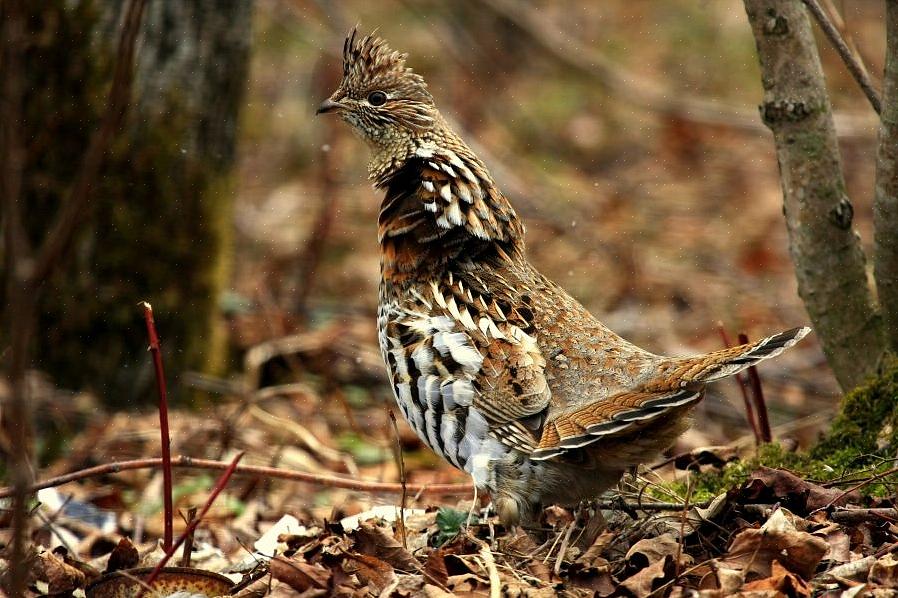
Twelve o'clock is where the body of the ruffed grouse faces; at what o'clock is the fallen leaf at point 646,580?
The fallen leaf is roughly at 8 o'clock from the ruffed grouse.

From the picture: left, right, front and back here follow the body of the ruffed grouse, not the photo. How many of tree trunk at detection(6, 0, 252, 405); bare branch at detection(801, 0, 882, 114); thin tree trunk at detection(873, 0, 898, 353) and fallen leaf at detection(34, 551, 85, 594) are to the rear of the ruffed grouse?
2

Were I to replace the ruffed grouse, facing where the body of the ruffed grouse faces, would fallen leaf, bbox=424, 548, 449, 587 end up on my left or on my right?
on my left

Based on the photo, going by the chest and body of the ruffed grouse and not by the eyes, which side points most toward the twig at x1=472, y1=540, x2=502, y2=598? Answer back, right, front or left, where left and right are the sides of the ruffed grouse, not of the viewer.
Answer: left

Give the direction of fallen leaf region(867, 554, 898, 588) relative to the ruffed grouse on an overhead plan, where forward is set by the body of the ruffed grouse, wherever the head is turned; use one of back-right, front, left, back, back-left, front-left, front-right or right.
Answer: back-left

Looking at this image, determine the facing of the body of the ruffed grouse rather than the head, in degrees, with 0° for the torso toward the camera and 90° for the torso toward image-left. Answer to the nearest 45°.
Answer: approximately 90°

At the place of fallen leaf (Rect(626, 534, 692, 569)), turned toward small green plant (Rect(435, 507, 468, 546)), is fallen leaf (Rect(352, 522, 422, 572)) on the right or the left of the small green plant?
left
